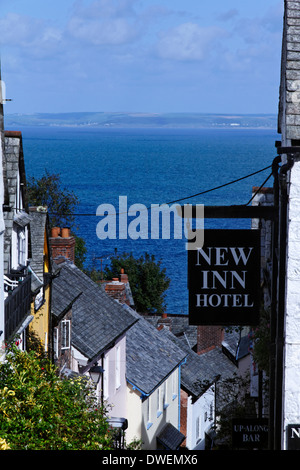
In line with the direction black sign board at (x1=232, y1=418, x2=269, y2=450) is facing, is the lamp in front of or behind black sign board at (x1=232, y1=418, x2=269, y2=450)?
behind

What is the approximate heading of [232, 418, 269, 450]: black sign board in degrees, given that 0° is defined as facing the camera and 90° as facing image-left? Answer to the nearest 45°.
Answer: approximately 0°

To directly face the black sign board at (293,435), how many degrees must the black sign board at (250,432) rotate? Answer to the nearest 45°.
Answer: approximately 45° to its left

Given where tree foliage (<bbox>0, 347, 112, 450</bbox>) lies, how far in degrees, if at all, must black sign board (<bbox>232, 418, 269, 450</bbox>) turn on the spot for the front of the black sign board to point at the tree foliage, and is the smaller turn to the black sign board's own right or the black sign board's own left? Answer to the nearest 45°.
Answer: approximately 45° to the black sign board's own right

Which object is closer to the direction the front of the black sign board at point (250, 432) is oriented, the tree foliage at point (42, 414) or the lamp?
the tree foliage
